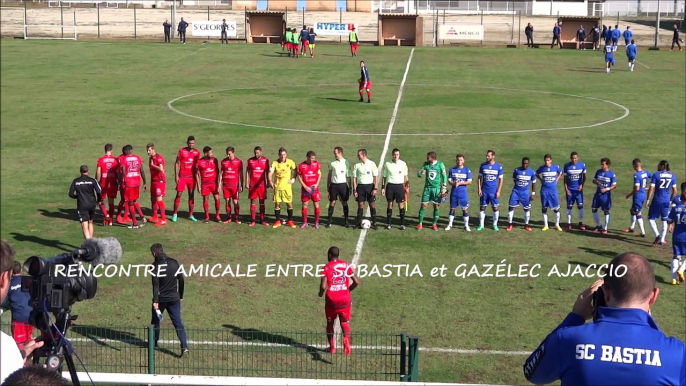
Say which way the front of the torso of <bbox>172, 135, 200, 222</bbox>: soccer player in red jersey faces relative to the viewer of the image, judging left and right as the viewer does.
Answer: facing the viewer

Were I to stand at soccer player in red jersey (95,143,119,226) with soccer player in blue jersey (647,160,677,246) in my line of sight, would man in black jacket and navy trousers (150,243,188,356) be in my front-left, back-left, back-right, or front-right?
front-right

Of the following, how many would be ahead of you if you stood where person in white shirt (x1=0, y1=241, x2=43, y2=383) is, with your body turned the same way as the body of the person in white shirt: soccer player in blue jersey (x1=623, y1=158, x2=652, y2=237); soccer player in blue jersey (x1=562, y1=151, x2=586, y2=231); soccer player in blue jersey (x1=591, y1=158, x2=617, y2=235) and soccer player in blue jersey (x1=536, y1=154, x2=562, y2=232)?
4

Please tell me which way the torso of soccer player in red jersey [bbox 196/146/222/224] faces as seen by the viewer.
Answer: toward the camera

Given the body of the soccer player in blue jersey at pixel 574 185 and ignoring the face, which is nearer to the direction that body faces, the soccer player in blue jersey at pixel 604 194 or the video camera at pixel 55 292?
the video camera

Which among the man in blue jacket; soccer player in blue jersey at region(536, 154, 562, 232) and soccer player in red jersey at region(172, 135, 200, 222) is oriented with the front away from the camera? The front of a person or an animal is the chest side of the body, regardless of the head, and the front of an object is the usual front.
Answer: the man in blue jacket

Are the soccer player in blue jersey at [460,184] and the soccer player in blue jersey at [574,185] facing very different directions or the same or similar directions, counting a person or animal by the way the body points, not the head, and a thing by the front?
same or similar directions

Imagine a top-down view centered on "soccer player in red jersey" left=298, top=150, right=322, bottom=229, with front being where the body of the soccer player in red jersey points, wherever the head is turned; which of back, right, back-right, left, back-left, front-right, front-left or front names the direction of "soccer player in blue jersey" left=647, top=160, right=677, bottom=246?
left

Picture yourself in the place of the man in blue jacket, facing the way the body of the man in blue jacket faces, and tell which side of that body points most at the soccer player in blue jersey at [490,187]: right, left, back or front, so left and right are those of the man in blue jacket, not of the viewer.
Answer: front

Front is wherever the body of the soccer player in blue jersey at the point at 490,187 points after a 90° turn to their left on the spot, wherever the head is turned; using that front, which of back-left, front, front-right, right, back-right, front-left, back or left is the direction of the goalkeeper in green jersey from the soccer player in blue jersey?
back

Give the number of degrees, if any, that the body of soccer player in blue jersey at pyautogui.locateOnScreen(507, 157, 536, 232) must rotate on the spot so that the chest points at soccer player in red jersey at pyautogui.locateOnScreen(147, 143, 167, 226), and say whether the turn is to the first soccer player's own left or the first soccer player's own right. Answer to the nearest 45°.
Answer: approximately 90° to the first soccer player's own right

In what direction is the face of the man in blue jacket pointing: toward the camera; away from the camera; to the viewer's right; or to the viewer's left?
away from the camera

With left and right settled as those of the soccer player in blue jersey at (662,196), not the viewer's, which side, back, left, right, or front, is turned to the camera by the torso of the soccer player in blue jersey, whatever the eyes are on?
back

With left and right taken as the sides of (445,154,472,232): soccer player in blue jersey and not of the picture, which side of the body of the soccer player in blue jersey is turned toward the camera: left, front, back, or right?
front

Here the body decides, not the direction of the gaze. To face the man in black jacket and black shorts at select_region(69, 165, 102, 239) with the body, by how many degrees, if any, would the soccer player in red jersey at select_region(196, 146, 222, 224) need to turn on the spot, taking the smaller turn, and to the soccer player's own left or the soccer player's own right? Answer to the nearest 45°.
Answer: approximately 45° to the soccer player's own right

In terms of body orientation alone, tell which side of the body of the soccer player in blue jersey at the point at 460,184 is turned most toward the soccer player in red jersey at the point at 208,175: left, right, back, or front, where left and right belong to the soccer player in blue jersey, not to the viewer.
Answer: right

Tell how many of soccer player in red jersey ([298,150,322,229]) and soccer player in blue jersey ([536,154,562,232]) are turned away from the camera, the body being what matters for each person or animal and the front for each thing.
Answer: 0
